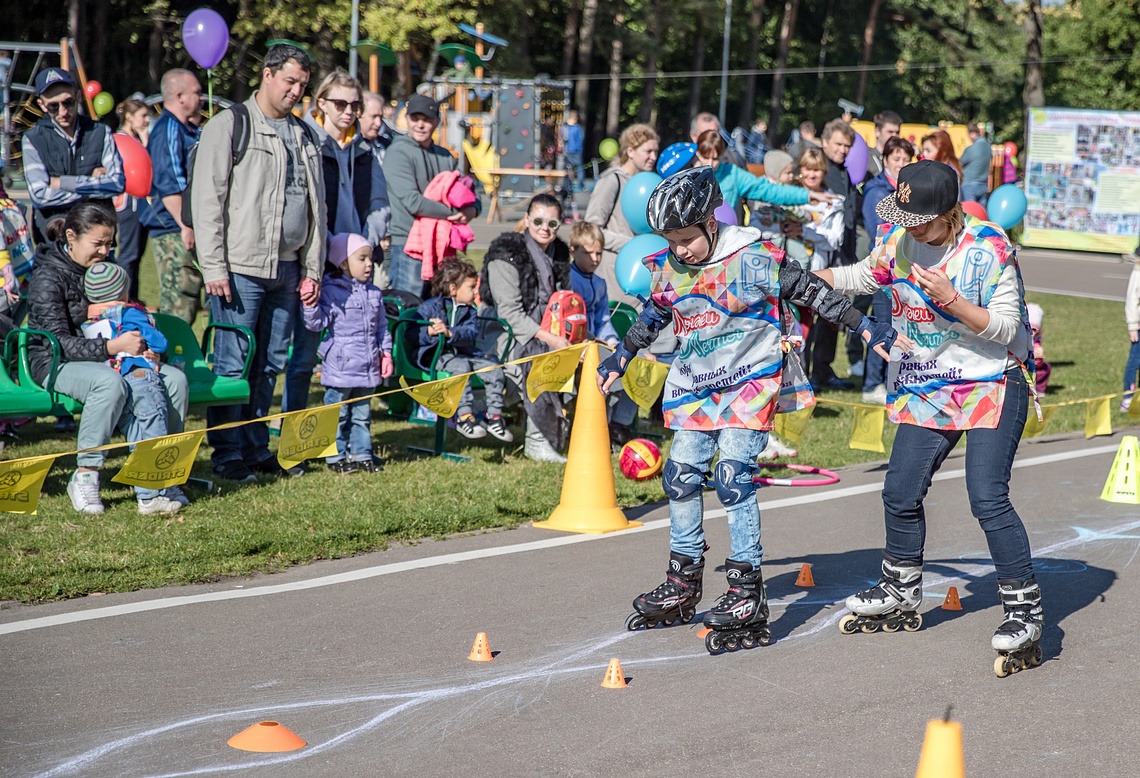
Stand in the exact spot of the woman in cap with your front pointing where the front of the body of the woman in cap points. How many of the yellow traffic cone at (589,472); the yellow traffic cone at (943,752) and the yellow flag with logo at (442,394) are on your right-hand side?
2

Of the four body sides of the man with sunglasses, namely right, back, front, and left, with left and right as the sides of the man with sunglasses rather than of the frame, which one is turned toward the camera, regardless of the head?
front

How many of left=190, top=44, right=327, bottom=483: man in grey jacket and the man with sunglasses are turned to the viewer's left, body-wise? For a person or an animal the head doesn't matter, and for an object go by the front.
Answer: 0

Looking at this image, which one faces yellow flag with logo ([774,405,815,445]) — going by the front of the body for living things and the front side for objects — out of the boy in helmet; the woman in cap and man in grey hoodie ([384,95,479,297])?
the man in grey hoodie

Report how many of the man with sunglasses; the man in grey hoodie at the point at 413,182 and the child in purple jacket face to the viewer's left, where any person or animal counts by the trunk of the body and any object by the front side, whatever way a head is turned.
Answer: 0

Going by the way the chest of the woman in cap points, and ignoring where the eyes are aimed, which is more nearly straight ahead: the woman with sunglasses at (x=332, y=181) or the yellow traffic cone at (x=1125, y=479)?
the woman with sunglasses

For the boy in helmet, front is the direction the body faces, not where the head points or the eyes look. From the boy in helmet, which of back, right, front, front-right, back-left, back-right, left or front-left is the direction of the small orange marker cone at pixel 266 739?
front

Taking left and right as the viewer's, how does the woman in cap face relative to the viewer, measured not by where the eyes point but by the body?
facing the viewer and to the left of the viewer

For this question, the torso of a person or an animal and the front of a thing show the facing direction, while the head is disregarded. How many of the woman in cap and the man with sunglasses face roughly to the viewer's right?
0

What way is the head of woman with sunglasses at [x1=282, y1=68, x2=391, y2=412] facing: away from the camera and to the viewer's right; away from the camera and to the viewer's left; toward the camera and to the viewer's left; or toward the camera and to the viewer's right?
toward the camera and to the viewer's right

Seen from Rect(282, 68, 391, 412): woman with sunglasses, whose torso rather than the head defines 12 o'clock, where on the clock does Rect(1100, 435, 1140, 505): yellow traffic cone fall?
The yellow traffic cone is roughly at 11 o'clock from the woman with sunglasses.

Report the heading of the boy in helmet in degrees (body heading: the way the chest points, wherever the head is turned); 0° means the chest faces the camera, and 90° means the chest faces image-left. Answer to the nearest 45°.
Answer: approximately 45°

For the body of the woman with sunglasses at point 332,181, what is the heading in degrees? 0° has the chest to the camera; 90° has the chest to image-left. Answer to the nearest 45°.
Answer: approximately 315°

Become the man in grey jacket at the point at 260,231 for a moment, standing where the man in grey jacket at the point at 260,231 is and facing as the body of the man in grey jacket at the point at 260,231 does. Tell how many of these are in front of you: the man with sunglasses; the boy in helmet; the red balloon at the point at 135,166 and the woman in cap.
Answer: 2
